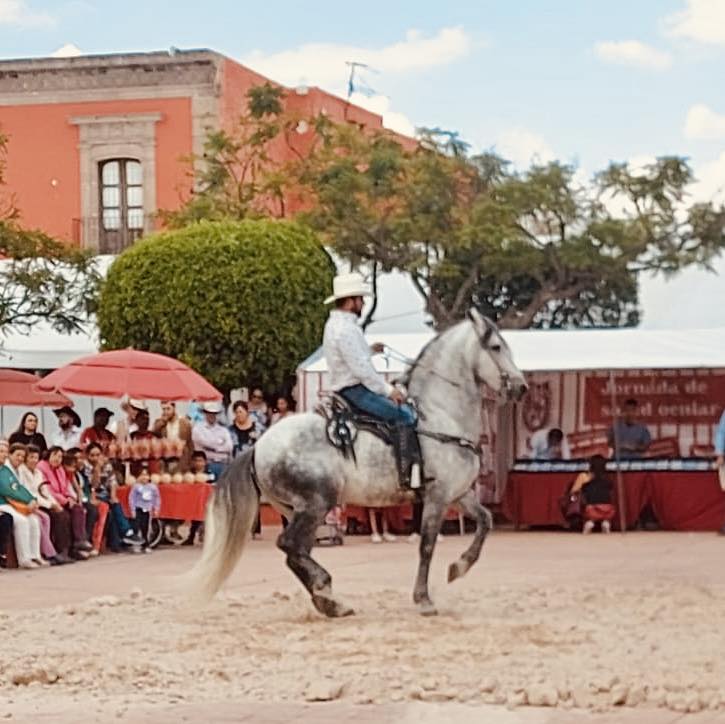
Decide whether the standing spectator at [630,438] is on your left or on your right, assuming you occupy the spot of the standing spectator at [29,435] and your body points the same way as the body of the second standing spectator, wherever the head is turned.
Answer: on your left

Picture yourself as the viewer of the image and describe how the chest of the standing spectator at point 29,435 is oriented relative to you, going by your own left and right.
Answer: facing the viewer and to the right of the viewer

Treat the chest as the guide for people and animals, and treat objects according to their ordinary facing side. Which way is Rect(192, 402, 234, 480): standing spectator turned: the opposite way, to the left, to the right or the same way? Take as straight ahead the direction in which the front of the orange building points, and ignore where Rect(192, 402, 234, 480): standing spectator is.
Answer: the same way

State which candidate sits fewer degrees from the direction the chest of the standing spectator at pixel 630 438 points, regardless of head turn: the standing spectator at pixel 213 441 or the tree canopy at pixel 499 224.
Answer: the standing spectator

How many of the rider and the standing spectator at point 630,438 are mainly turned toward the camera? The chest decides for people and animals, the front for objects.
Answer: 1

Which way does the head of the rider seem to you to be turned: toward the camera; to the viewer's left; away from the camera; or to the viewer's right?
to the viewer's right

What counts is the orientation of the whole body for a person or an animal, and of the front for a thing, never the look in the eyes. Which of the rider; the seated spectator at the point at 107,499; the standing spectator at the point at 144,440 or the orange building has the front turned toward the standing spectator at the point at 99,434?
the orange building

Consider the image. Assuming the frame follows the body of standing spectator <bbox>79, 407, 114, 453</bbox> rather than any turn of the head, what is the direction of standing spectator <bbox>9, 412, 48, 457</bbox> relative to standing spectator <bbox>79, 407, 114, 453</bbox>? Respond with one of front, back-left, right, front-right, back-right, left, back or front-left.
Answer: right

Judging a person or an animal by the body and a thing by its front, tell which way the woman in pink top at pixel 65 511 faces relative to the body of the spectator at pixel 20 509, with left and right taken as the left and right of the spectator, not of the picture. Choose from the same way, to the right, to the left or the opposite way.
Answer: the same way

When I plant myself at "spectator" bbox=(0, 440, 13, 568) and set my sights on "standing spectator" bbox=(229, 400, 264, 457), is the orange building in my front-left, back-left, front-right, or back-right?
front-left

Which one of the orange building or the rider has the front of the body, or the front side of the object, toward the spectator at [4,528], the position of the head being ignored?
the orange building

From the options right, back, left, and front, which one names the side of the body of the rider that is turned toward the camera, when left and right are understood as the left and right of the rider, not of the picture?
right

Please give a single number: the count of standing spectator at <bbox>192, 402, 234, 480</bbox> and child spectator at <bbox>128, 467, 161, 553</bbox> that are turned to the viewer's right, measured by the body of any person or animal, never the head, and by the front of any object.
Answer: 0

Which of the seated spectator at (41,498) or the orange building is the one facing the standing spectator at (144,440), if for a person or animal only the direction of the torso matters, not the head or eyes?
the orange building

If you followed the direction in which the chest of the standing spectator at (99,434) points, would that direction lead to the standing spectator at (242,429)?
no

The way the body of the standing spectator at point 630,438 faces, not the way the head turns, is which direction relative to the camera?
toward the camera

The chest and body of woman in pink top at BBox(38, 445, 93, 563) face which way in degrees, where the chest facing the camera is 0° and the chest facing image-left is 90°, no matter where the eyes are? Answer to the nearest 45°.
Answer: approximately 315°

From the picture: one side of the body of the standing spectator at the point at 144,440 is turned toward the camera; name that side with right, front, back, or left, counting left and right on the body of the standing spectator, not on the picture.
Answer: front

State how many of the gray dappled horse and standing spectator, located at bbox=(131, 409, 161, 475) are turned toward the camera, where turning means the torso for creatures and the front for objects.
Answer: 1

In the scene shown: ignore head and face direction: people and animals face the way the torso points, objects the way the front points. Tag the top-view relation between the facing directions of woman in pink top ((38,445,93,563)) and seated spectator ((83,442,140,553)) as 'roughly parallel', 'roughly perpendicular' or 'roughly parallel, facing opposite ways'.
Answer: roughly parallel
